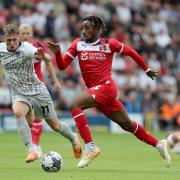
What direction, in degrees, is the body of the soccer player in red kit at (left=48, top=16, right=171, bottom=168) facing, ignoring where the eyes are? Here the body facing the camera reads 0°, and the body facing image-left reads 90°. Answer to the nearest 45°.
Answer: approximately 45°

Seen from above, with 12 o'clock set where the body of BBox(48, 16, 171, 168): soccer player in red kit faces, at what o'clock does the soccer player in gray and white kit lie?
The soccer player in gray and white kit is roughly at 1 o'clock from the soccer player in red kit.
